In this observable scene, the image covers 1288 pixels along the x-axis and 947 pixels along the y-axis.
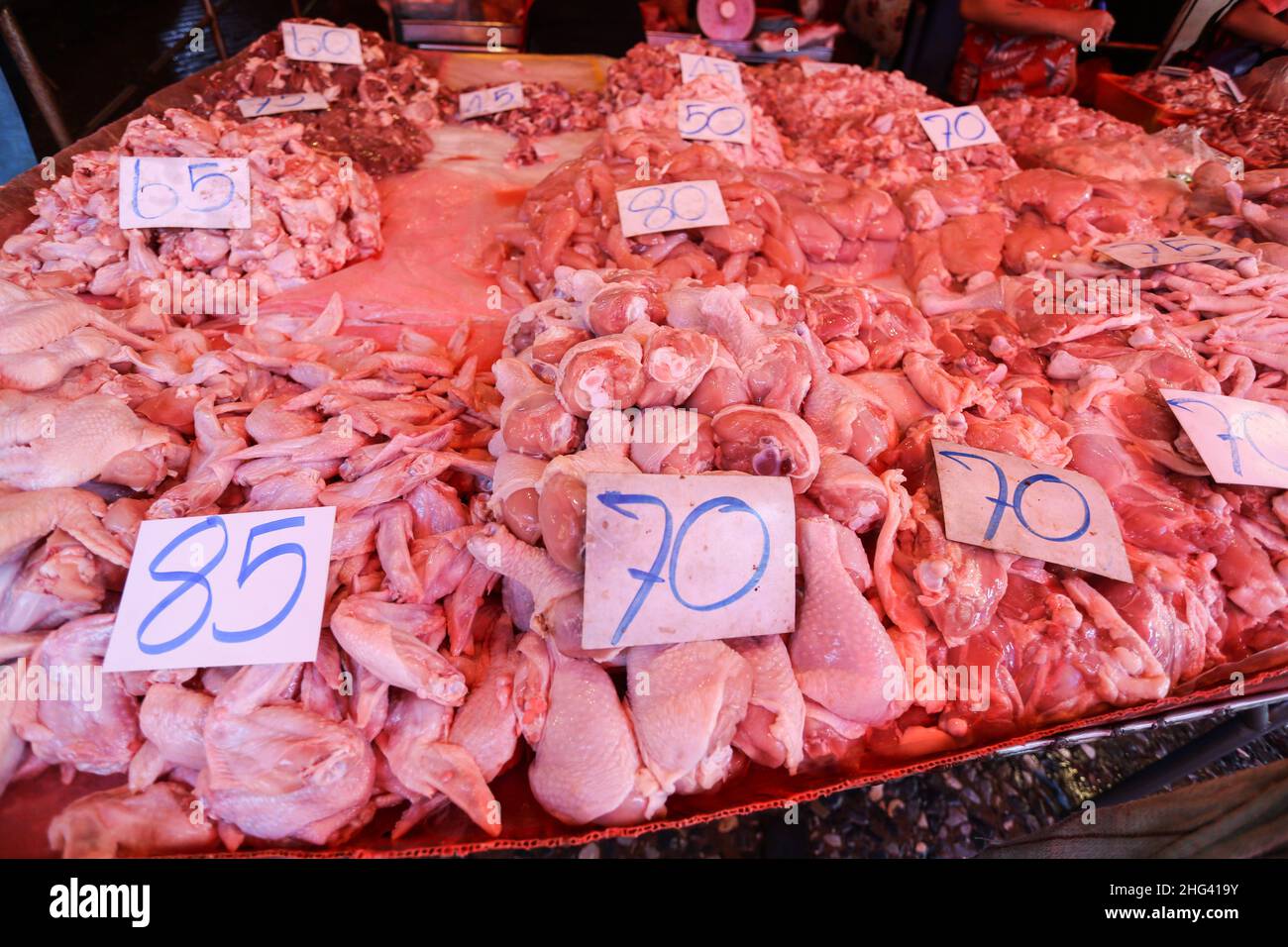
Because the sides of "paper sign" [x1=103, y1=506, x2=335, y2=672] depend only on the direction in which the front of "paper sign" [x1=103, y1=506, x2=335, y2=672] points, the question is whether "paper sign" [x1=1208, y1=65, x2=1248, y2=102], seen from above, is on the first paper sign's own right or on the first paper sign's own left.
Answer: on the first paper sign's own left

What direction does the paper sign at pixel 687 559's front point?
toward the camera

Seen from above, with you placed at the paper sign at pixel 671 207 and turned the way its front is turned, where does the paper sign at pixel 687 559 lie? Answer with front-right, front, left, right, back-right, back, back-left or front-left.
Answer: front

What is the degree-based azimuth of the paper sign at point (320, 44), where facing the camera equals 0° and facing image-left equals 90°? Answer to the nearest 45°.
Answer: approximately 0°

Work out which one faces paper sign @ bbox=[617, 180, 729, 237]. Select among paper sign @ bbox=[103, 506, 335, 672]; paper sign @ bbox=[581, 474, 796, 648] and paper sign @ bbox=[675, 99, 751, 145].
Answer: paper sign @ bbox=[675, 99, 751, 145]

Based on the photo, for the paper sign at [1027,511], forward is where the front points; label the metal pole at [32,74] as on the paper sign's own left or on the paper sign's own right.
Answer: on the paper sign's own right

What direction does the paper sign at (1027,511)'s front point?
toward the camera

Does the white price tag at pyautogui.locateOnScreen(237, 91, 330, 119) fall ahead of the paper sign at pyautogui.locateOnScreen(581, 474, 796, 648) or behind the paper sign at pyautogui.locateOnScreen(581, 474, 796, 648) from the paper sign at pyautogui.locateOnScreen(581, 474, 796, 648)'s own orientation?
behind

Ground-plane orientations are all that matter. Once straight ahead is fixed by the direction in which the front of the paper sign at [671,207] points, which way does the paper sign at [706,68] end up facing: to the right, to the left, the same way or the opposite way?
the same way

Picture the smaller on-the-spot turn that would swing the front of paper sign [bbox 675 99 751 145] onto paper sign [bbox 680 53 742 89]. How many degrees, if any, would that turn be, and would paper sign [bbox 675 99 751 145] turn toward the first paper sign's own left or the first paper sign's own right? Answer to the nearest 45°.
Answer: approximately 180°

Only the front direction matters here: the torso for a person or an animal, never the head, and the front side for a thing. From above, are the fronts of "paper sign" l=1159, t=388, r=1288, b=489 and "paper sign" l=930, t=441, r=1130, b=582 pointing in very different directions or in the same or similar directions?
same or similar directions

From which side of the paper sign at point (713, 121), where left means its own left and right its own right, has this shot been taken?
front

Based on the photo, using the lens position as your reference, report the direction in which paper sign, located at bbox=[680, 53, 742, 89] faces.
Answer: facing the viewer

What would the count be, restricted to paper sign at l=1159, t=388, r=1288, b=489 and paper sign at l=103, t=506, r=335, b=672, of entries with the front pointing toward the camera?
2

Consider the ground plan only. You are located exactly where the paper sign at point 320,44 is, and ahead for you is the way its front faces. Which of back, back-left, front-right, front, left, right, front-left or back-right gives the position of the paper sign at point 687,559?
front

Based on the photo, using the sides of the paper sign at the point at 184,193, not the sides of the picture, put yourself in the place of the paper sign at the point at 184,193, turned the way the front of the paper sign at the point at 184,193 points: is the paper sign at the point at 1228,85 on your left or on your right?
on your left
